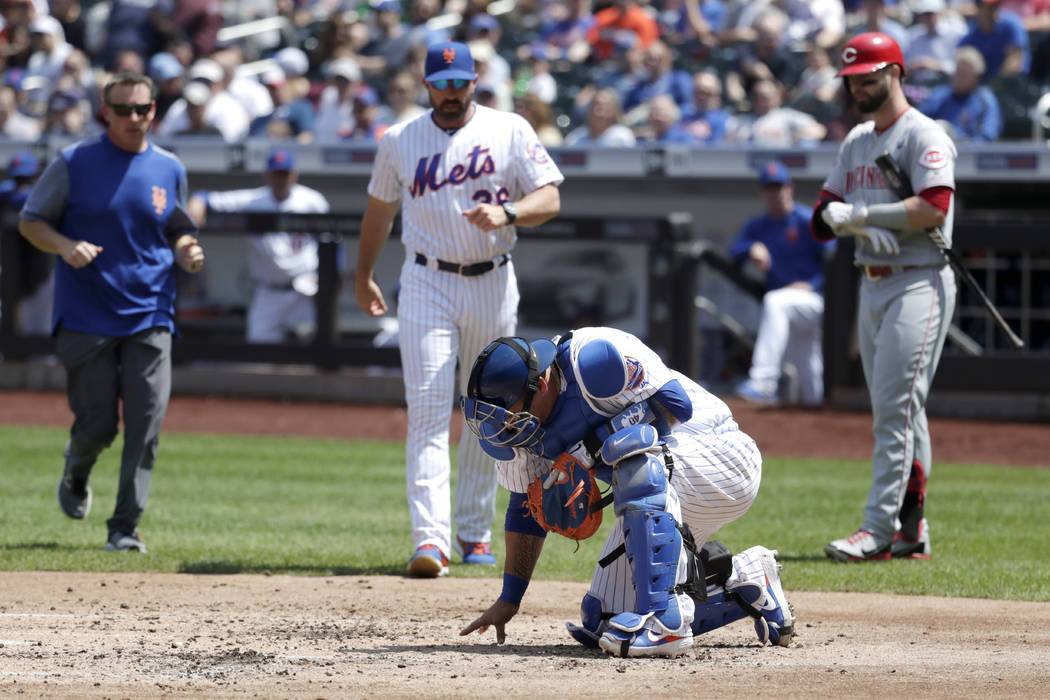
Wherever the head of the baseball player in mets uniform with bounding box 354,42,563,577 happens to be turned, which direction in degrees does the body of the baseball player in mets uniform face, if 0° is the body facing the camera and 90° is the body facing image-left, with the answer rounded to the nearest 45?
approximately 0°

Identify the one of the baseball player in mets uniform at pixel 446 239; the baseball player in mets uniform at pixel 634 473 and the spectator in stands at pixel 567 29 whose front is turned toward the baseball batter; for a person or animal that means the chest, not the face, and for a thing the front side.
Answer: the spectator in stands

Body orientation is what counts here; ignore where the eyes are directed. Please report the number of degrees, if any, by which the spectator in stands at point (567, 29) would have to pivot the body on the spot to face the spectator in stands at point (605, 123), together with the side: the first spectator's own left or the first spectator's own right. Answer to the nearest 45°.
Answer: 0° — they already face them

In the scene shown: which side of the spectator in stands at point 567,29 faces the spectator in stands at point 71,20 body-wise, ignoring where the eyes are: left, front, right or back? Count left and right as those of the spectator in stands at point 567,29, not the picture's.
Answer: right

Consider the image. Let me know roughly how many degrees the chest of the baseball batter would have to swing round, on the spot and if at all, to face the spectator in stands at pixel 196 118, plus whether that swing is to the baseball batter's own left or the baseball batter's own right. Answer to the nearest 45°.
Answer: approximately 90° to the baseball batter's own right

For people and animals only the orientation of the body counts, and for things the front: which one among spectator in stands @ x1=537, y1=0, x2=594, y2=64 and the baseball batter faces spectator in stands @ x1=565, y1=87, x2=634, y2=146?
spectator in stands @ x1=537, y1=0, x2=594, y2=64

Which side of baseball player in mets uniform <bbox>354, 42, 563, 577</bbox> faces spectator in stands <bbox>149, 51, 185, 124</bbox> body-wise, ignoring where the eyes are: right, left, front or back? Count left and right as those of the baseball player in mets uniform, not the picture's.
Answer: back
